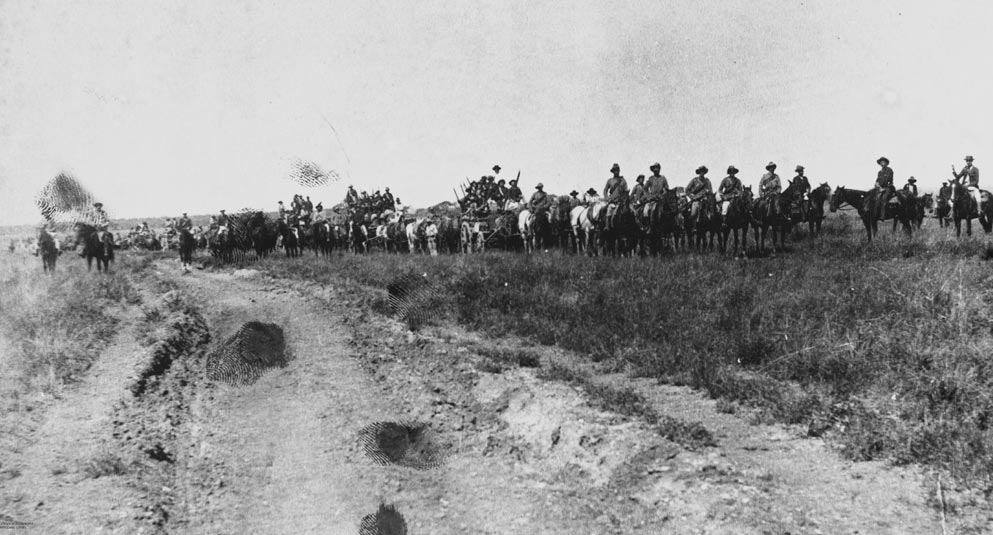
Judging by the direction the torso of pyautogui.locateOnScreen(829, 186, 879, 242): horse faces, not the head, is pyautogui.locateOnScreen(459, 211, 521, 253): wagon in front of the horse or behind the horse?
in front

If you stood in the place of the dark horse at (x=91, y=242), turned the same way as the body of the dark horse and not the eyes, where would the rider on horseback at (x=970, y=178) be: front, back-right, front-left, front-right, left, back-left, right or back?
left

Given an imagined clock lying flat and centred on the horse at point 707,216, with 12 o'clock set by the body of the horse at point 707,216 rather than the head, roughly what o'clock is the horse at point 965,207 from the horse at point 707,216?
the horse at point 965,207 is roughly at 8 o'clock from the horse at point 707,216.

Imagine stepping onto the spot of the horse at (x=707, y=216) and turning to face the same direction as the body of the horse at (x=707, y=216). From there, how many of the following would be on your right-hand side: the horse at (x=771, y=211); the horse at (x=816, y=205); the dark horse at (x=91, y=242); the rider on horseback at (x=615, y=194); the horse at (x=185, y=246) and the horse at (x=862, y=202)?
3

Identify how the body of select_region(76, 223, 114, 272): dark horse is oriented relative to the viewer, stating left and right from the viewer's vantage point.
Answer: facing the viewer and to the left of the viewer

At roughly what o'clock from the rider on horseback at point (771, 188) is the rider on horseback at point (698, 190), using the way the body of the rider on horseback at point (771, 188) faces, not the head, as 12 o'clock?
the rider on horseback at point (698, 190) is roughly at 2 o'clock from the rider on horseback at point (771, 188).

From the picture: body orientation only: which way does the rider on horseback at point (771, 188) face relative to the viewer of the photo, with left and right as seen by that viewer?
facing the viewer

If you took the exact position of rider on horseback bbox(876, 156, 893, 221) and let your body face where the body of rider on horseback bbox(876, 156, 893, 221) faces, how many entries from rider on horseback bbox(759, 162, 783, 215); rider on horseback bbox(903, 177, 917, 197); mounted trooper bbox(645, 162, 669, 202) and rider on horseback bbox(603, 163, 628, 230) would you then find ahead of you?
3

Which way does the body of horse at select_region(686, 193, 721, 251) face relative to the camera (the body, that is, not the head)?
toward the camera

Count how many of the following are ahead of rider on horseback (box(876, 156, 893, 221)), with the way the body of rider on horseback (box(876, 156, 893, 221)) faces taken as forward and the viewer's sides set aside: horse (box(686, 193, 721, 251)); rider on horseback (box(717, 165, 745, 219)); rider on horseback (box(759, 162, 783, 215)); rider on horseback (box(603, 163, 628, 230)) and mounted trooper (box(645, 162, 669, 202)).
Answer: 5

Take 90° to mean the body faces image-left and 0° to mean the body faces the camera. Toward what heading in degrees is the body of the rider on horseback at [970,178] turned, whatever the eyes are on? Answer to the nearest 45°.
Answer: approximately 45°

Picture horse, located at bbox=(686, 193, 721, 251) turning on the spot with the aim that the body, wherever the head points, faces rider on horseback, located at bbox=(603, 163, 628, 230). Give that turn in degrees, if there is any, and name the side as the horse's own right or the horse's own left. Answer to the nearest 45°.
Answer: approximately 90° to the horse's own right

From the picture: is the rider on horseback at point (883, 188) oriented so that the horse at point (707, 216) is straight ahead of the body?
yes

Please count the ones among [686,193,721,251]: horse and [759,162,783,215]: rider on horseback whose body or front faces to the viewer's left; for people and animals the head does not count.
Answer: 0

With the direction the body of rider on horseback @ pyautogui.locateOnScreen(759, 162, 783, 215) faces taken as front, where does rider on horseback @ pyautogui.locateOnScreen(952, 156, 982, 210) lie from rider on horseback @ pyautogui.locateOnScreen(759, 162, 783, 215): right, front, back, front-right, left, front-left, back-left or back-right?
back-left

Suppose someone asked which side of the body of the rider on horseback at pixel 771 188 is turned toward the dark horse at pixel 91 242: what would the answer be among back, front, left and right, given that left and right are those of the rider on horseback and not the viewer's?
right

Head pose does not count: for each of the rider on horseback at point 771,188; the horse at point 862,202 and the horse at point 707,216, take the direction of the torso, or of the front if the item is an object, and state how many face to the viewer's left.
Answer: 1

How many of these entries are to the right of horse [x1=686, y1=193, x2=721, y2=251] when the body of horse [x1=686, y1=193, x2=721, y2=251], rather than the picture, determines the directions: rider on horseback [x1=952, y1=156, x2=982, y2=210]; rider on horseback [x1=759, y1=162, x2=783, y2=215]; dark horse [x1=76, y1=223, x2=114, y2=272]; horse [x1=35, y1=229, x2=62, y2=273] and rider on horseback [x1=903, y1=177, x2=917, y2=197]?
2

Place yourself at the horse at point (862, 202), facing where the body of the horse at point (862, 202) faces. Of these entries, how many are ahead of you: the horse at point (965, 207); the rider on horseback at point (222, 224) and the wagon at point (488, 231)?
2
